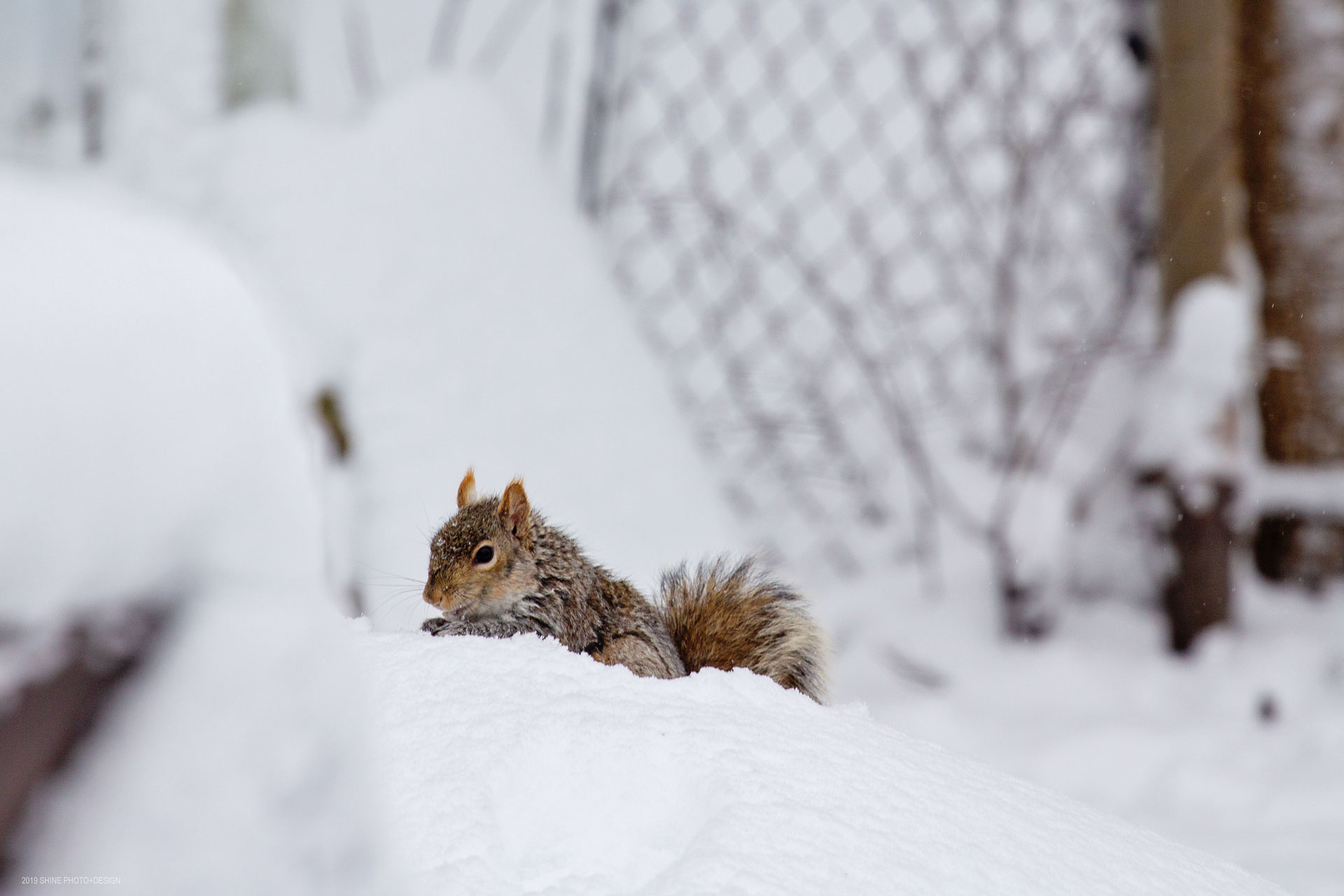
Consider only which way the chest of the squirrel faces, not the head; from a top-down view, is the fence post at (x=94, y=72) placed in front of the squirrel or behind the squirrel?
in front

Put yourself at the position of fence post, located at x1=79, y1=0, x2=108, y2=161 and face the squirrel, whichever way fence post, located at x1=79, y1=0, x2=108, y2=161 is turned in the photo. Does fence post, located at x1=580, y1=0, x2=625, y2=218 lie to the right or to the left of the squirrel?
left

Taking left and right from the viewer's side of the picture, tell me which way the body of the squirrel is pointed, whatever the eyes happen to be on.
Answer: facing to the left of the viewer
